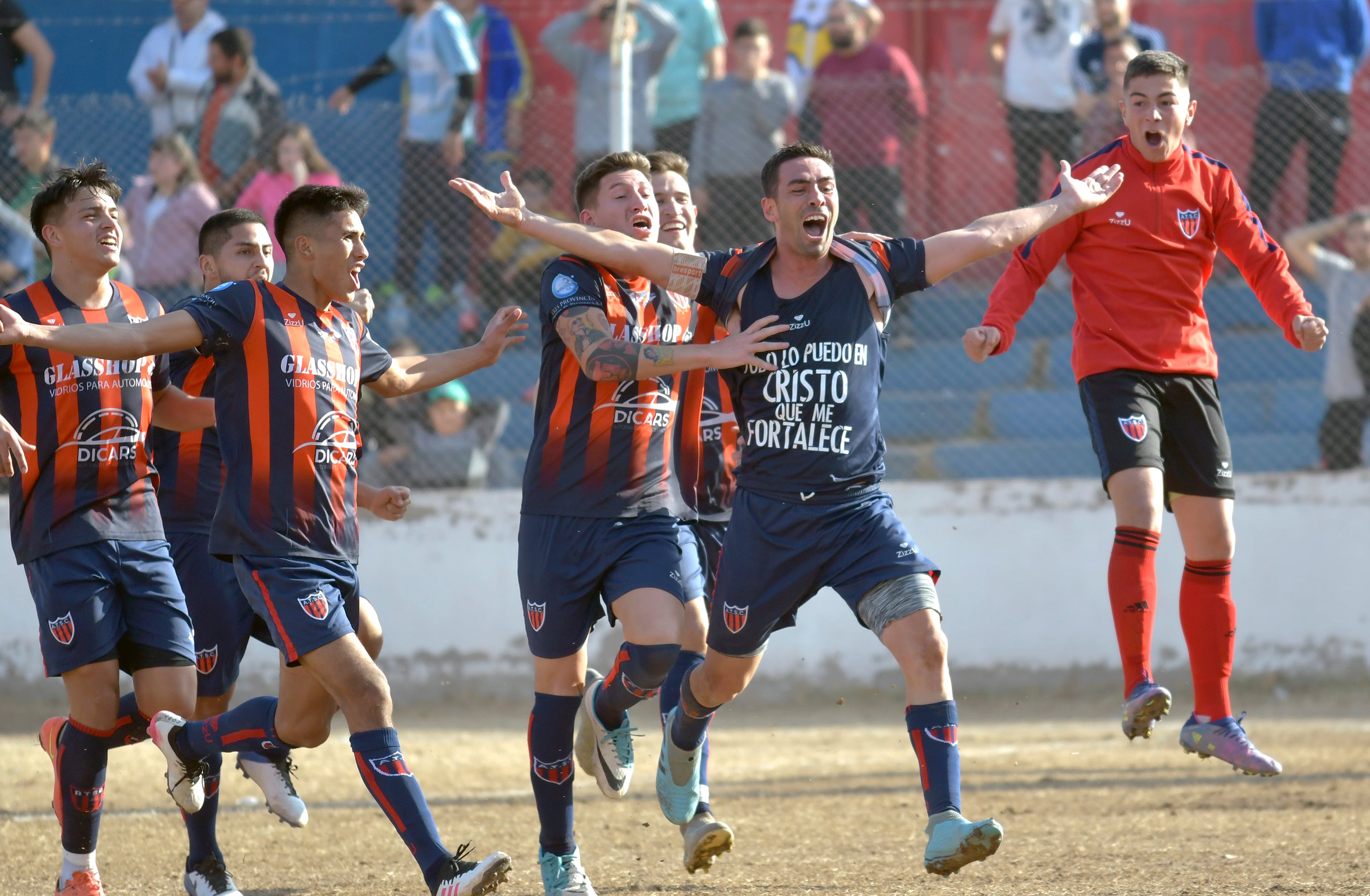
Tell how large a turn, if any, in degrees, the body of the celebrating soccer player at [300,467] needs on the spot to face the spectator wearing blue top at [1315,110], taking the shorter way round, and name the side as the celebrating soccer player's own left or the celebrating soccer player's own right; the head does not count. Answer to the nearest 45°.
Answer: approximately 90° to the celebrating soccer player's own left

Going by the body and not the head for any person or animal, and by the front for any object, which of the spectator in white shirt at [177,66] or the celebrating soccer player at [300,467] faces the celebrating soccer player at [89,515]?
the spectator in white shirt

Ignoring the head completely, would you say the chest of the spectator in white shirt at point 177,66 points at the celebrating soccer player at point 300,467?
yes

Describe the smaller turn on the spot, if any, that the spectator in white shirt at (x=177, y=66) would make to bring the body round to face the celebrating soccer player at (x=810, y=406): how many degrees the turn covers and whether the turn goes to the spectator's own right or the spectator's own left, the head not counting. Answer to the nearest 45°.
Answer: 0° — they already face them

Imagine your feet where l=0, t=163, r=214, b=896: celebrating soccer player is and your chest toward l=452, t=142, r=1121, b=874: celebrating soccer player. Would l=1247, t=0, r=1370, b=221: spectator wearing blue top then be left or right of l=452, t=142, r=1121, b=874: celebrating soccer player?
left

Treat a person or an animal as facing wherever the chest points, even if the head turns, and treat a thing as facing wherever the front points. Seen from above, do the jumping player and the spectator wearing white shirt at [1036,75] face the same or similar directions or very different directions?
same or similar directions

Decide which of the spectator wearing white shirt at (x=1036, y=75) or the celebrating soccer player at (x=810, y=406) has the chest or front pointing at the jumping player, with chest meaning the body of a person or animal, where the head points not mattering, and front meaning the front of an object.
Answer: the spectator wearing white shirt

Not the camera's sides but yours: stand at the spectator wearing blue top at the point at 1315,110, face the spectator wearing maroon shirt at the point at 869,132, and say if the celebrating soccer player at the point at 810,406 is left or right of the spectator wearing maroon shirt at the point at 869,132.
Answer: left

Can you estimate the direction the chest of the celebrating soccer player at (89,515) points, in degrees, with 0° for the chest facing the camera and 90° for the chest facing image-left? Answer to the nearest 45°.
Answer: approximately 315°

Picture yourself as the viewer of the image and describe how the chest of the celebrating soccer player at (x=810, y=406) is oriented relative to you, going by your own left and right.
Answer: facing the viewer

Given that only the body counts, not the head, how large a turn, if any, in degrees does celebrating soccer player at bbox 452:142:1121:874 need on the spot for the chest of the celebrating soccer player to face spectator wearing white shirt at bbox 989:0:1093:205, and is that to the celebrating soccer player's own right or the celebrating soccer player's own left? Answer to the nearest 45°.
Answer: approximately 180°

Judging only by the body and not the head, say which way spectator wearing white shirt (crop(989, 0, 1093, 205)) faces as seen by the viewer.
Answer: toward the camera

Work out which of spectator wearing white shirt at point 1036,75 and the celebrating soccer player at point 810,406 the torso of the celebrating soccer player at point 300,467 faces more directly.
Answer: the celebrating soccer player

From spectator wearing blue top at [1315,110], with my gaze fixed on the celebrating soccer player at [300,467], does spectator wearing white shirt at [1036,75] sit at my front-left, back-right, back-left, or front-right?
front-right

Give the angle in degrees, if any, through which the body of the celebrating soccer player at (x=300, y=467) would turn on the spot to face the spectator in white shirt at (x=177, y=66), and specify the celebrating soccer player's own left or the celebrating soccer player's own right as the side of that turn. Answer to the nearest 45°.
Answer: approximately 135° to the celebrating soccer player's own left

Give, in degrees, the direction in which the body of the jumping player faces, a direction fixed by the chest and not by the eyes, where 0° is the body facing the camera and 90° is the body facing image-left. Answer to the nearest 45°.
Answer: approximately 0°
